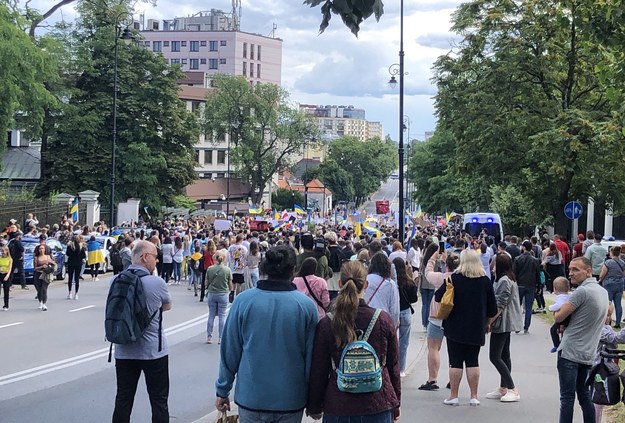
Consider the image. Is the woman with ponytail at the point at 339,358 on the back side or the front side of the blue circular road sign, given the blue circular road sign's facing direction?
on the front side

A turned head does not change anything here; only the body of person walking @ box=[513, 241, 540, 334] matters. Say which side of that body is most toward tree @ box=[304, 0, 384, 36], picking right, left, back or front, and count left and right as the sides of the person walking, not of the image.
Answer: back

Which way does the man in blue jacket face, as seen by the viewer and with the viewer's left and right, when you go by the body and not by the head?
facing away from the viewer

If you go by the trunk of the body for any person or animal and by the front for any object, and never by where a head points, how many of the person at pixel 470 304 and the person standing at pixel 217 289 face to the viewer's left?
0

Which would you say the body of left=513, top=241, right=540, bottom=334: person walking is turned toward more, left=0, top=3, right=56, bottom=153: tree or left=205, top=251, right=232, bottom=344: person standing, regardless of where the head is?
the tree

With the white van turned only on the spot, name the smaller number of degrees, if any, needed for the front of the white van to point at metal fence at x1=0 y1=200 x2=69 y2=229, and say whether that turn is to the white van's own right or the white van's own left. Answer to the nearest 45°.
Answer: approximately 90° to the white van's own right

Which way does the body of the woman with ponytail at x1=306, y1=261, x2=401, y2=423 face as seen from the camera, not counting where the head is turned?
away from the camera

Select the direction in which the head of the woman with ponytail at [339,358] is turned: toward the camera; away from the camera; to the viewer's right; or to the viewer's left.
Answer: away from the camera

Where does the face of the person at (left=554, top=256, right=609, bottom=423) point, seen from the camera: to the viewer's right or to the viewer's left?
to the viewer's left

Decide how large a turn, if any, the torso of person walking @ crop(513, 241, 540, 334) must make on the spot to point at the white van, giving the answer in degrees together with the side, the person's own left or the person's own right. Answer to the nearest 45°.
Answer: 0° — they already face it

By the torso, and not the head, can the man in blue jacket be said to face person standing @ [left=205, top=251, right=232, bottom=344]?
yes

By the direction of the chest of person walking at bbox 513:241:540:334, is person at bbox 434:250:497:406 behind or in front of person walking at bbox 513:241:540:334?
behind

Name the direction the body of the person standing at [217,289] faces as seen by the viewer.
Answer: away from the camera
